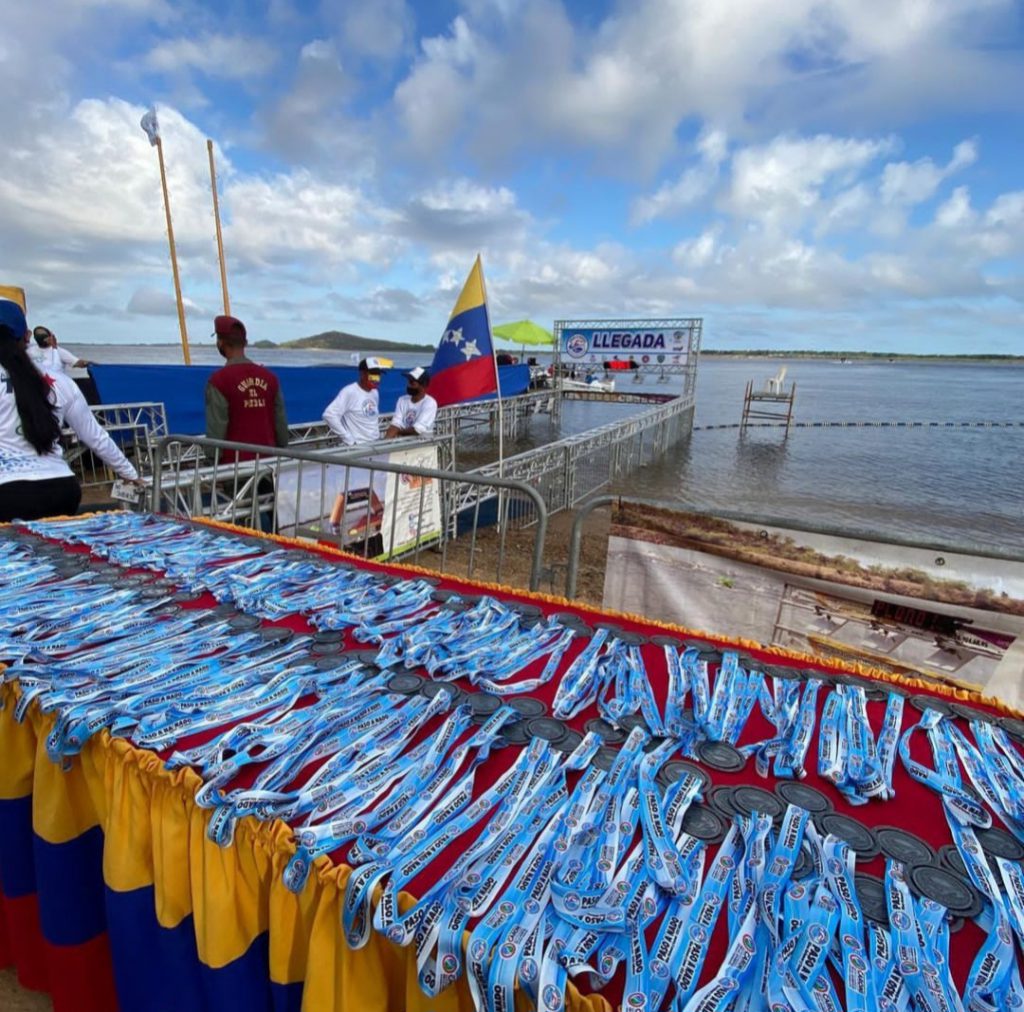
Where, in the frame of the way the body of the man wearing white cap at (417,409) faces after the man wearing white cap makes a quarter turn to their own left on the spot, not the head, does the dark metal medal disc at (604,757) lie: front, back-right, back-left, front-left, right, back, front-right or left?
front-right

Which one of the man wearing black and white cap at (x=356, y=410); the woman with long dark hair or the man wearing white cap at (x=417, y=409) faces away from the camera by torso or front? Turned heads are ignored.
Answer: the woman with long dark hair

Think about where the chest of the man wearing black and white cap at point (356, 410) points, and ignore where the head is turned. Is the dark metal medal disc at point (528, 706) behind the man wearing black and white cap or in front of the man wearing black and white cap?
in front

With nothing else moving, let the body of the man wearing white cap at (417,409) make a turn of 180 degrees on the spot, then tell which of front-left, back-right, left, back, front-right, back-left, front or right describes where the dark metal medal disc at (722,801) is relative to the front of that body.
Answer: back-right

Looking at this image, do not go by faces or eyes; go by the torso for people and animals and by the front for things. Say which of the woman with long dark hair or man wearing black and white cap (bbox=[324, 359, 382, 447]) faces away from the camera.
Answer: the woman with long dark hair

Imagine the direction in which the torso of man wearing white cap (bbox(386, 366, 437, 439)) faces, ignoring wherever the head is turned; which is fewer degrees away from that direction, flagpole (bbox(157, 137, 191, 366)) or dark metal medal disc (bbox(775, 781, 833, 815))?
the dark metal medal disc

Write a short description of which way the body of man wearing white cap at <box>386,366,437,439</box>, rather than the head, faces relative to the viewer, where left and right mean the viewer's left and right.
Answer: facing the viewer and to the left of the viewer

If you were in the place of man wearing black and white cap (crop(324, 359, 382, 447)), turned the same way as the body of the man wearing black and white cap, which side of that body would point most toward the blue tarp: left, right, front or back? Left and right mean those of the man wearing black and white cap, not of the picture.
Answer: back

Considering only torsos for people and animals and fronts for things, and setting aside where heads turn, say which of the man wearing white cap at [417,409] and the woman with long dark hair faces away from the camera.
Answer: the woman with long dark hair

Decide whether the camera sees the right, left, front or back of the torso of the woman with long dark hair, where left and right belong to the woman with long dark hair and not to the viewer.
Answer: back

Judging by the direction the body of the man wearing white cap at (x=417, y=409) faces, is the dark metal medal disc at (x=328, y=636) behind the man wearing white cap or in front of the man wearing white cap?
in front
